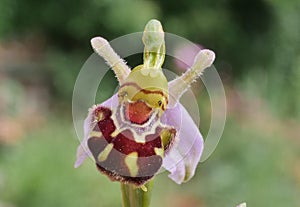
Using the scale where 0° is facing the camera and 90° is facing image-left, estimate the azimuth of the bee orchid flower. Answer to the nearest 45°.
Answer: approximately 0°
